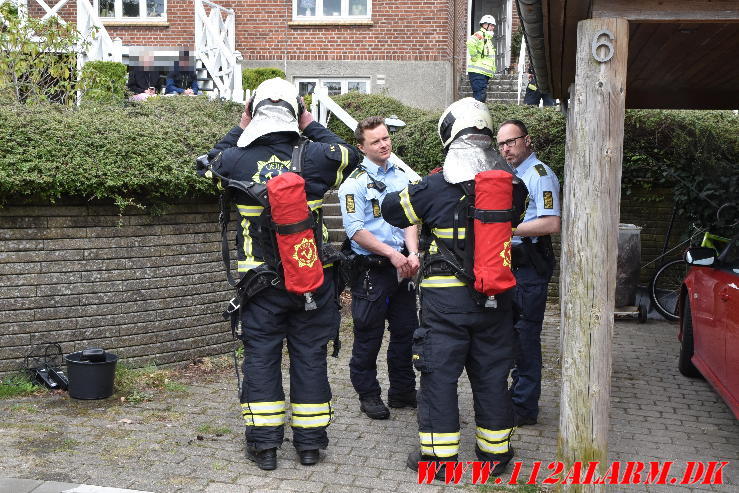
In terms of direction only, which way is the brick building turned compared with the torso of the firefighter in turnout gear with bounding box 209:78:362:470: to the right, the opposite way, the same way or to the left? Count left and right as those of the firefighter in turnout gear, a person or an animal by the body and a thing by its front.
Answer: the opposite way

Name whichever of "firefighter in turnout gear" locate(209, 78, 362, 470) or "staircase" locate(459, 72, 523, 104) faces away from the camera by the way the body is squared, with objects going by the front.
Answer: the firefighter in turnout gear

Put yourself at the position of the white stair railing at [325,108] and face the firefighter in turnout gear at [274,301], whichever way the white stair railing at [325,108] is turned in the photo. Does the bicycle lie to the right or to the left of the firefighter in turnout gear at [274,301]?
left

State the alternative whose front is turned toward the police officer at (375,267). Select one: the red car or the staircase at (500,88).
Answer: the staircase

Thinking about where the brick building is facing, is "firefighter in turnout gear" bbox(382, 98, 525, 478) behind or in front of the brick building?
in front

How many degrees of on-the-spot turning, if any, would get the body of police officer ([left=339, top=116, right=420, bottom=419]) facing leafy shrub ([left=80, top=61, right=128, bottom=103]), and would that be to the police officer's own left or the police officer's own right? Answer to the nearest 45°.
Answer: approximately 180°

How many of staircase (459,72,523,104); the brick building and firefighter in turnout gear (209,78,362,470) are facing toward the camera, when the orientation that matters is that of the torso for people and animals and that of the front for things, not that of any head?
2

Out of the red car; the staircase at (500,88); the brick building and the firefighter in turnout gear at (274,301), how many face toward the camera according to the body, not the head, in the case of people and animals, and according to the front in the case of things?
2

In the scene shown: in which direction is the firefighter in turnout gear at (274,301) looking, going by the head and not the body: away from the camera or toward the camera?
away from the camera

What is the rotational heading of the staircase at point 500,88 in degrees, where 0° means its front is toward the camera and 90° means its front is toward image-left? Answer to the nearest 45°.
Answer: approximately 0°

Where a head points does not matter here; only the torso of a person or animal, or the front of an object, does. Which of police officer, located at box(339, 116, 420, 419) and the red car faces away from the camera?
the red car

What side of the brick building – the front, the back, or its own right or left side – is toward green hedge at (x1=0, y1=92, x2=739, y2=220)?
front

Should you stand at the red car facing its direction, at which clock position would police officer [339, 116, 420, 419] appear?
The police officer is roughly at 8 o'clock from the red car.

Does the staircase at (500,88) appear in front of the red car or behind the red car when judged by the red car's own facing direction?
in front

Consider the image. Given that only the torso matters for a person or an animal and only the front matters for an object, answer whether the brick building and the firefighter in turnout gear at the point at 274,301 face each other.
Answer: yes
